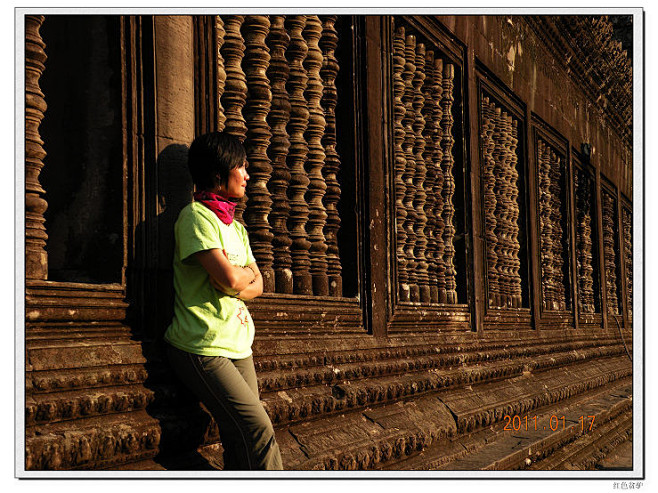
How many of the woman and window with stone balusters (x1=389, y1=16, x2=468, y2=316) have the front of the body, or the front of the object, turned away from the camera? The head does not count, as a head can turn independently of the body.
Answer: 0

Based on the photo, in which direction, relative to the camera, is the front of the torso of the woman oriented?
to the viewer's right

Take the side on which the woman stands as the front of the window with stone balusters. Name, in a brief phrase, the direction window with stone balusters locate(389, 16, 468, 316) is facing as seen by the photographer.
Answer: facing the viewer and to the right of the viewer

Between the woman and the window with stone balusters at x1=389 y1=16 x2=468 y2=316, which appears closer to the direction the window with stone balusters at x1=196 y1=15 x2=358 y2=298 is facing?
the woman

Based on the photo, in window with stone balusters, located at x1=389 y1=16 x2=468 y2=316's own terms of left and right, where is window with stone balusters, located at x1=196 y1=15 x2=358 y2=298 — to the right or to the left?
on its right

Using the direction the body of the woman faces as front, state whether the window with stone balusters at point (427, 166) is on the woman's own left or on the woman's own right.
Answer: on the woman's own left

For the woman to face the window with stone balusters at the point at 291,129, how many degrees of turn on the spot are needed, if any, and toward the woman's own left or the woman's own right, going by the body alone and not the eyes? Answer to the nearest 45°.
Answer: approximately 90° to the woman's own left

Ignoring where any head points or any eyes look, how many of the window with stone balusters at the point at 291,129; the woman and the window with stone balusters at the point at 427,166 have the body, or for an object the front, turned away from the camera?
0

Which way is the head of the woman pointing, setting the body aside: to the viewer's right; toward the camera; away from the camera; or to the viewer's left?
to the viewer's right

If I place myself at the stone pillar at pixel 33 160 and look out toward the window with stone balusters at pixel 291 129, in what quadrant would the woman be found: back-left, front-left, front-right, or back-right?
front-right

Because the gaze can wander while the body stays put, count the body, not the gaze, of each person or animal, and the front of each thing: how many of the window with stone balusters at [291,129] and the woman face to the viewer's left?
0

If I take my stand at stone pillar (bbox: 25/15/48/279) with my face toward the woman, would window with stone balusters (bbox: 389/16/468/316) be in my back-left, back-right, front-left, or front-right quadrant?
front-left

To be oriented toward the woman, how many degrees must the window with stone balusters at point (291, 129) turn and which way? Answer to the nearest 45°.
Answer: approximately 45° to its right
